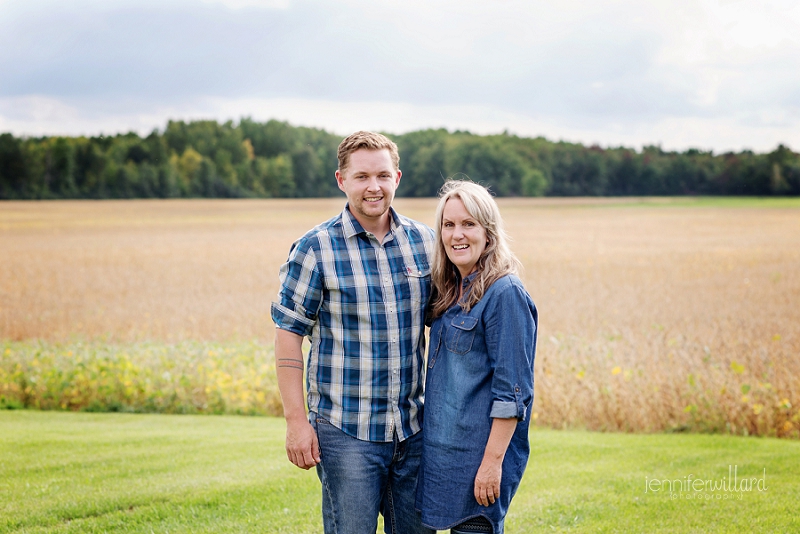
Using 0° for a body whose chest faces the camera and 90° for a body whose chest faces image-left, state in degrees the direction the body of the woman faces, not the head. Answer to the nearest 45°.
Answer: approximately 45°
